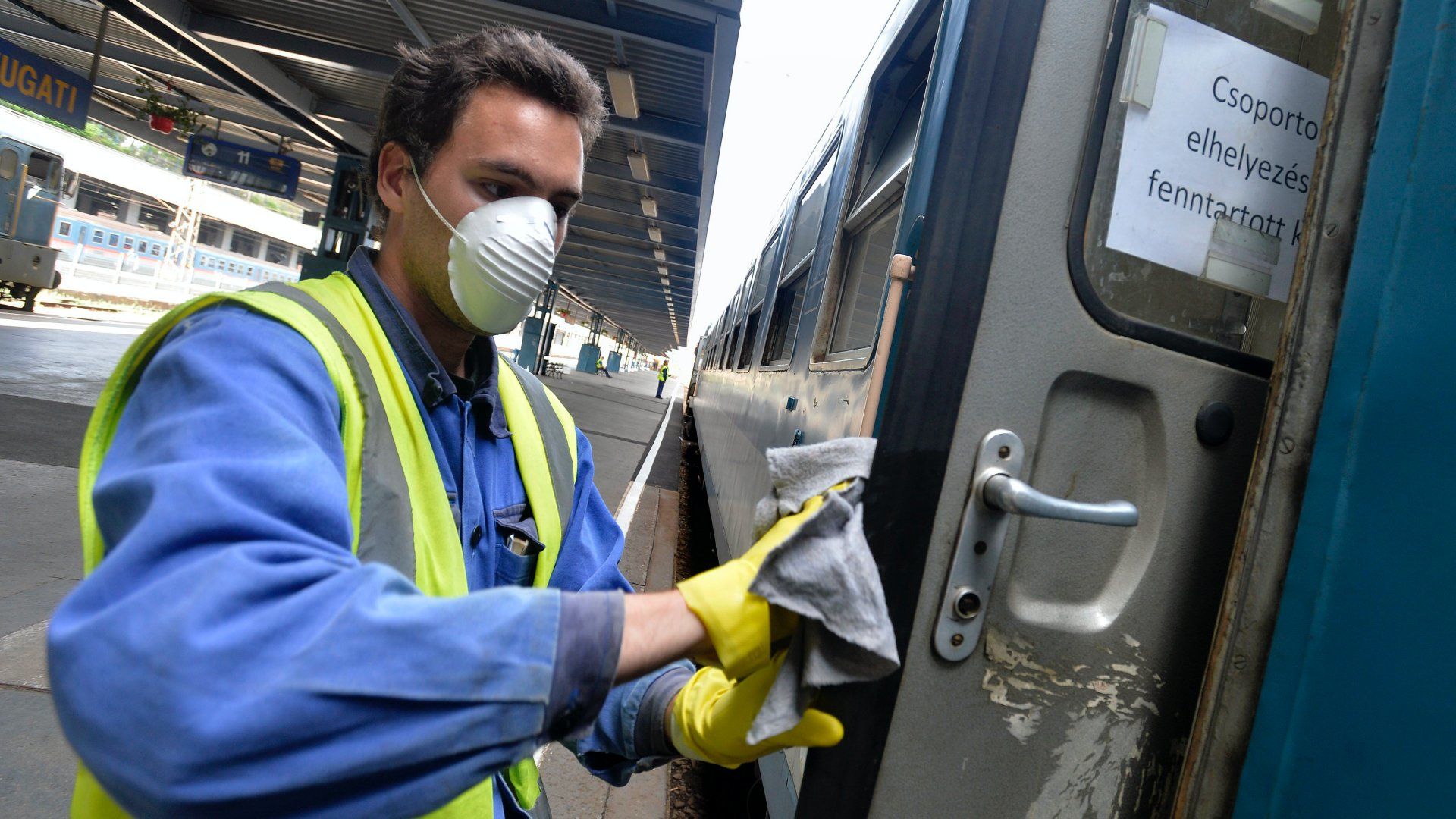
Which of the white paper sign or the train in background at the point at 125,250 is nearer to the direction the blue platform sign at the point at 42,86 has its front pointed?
the white paper sign

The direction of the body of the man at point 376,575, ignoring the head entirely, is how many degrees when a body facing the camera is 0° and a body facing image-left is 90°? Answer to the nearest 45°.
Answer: approximately 315°

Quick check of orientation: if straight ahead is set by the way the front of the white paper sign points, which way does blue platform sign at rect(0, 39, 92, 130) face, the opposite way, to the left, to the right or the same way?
to the left

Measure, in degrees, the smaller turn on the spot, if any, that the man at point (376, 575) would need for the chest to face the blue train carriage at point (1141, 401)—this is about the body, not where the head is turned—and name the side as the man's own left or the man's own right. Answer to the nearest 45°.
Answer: approximately 45° to the man's own left

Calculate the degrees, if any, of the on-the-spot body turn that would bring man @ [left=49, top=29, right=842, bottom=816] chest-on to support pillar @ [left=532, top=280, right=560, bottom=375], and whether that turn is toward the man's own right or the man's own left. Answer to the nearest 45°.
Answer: approximately 135° to the man's own left
